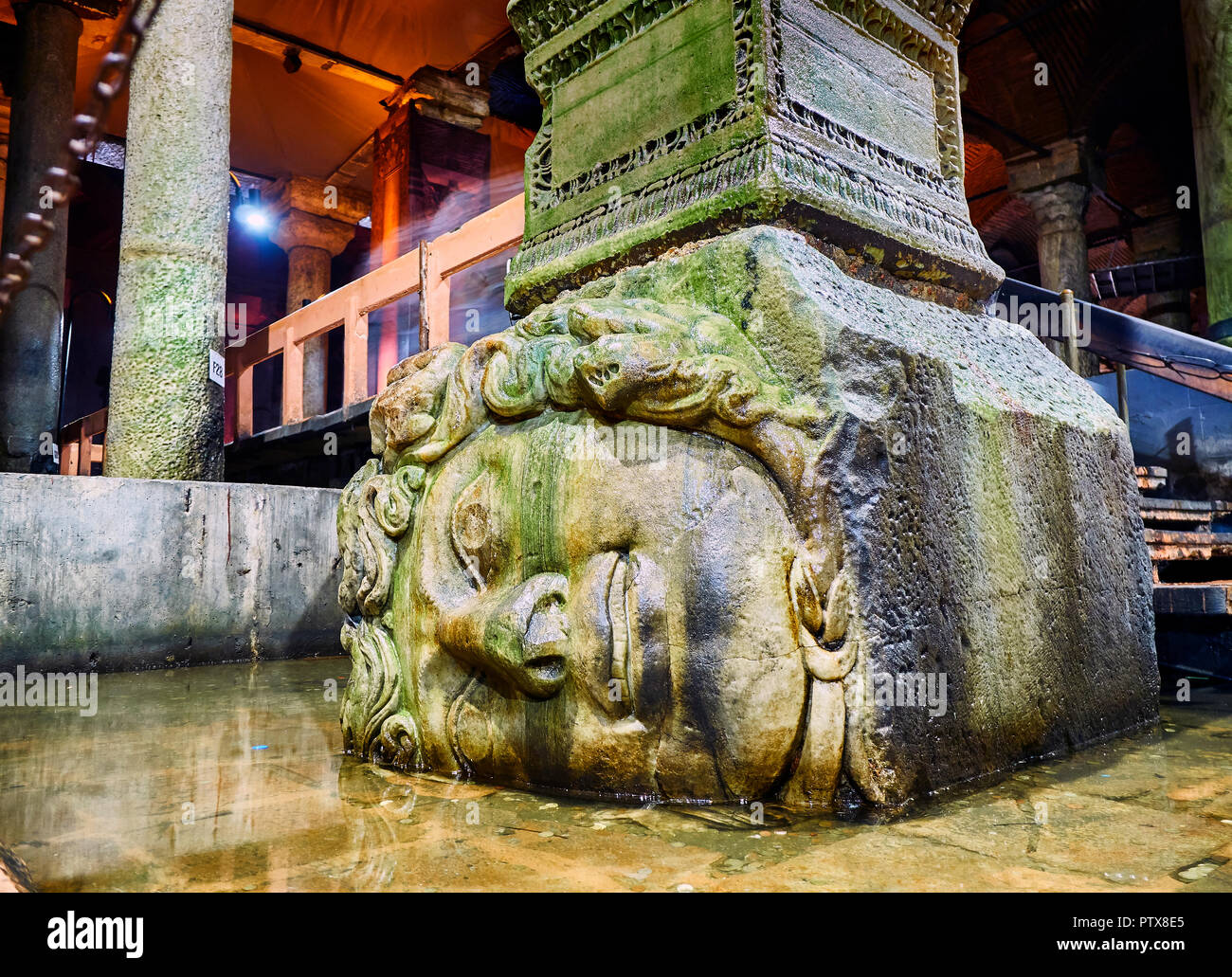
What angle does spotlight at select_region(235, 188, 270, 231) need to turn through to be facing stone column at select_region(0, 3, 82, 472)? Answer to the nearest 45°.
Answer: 0° — it already faces it

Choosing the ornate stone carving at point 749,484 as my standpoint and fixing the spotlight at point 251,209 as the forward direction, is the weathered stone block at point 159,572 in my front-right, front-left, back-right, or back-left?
front-left

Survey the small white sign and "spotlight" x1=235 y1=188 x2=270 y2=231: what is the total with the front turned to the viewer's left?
0

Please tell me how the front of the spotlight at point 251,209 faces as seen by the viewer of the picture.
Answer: facing the viewer

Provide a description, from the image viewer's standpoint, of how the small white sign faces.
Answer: facing the viewer and to the right of the viewer

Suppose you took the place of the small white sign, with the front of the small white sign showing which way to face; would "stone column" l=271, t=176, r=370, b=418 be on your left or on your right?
on your left

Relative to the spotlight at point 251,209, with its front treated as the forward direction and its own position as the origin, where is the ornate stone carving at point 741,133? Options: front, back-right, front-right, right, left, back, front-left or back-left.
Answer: front

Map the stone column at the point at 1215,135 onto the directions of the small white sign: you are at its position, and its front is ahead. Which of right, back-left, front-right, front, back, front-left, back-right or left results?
front-left

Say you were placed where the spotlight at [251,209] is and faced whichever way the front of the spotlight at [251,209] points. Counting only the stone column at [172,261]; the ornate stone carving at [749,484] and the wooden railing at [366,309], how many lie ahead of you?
3

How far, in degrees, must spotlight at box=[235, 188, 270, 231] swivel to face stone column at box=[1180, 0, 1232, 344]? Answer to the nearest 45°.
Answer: approximately 45° to its left

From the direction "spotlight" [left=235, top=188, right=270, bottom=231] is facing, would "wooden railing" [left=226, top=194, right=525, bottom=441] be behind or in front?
in front

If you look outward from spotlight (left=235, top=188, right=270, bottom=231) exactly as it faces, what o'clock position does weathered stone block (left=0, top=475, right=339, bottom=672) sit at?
The weathered stone block is roughly at 12 o'clock from the spotlight.
